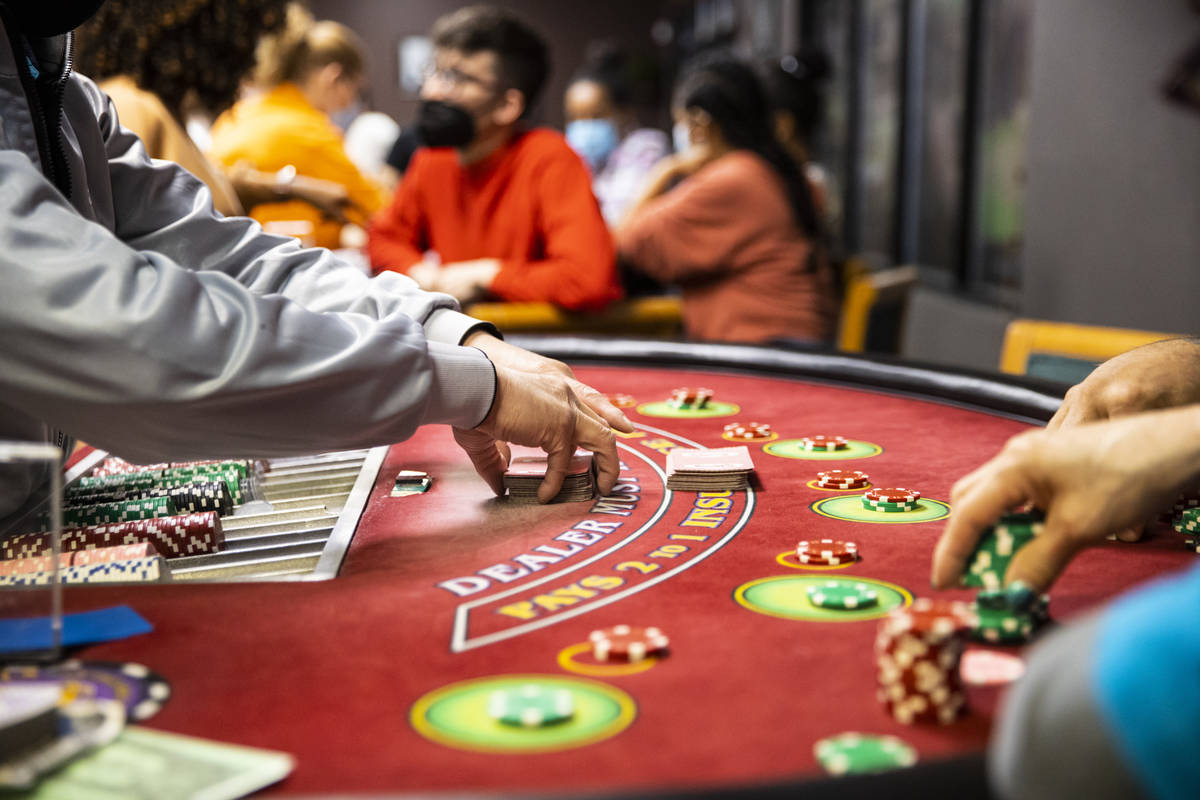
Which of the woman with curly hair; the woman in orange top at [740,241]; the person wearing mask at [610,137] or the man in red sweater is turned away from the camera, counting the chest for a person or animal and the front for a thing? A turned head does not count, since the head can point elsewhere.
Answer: the woman with curly hair

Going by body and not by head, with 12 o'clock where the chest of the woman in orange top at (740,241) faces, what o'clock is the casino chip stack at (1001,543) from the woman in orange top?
The casino chip stack is roughly at 9 o'clock from the woman in orange top.

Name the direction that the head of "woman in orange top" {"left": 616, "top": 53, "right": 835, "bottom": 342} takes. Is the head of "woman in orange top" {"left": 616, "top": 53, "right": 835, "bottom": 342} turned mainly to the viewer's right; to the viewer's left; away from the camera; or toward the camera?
to the viewer's left

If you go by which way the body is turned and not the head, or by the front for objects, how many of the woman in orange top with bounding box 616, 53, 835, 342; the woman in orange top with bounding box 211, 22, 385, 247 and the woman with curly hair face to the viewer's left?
1

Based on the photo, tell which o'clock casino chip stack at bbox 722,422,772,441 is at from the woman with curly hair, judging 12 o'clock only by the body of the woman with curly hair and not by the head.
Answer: The casino chip stack is roughly at 5 o'clock from the woman with curly hair.

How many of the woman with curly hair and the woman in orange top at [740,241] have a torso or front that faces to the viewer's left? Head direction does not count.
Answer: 1

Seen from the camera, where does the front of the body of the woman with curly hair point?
away from the camera

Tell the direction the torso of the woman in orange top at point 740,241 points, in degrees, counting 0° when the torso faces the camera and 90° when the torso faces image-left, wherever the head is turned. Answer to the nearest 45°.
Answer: approximately 90°

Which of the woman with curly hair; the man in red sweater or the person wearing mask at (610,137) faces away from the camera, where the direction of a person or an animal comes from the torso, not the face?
the woman with curly hair

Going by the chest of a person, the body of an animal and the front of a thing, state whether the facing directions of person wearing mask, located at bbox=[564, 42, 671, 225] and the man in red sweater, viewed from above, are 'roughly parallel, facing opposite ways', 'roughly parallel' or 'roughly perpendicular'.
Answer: roughly parallel

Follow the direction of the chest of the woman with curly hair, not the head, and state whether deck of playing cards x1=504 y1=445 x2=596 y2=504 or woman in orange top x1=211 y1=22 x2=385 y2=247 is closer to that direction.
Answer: the woman in orange top

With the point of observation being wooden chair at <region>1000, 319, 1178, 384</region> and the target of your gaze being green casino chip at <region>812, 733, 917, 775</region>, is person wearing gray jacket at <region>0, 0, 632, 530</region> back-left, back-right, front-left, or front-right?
front-right

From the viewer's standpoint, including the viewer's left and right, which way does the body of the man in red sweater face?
facing the viewer and to the left of the viewer
